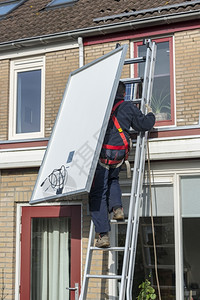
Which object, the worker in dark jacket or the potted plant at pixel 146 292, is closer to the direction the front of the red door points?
the worker in dark jacket

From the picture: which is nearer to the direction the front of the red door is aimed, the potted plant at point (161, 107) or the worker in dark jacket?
the worker in dark jacket

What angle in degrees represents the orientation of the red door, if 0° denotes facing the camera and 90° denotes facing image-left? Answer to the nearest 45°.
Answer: approximately 0°

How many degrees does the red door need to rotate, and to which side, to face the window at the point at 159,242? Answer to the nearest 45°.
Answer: approximately 45° to its left

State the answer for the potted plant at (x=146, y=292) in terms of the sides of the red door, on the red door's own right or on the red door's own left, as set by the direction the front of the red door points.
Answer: on the red door's own left

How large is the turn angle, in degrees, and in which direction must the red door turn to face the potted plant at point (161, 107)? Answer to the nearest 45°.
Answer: approximately 90° to its left

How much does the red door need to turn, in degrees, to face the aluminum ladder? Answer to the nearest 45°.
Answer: approximately 45° to its left

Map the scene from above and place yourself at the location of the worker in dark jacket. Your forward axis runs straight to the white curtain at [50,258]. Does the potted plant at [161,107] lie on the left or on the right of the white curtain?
right
